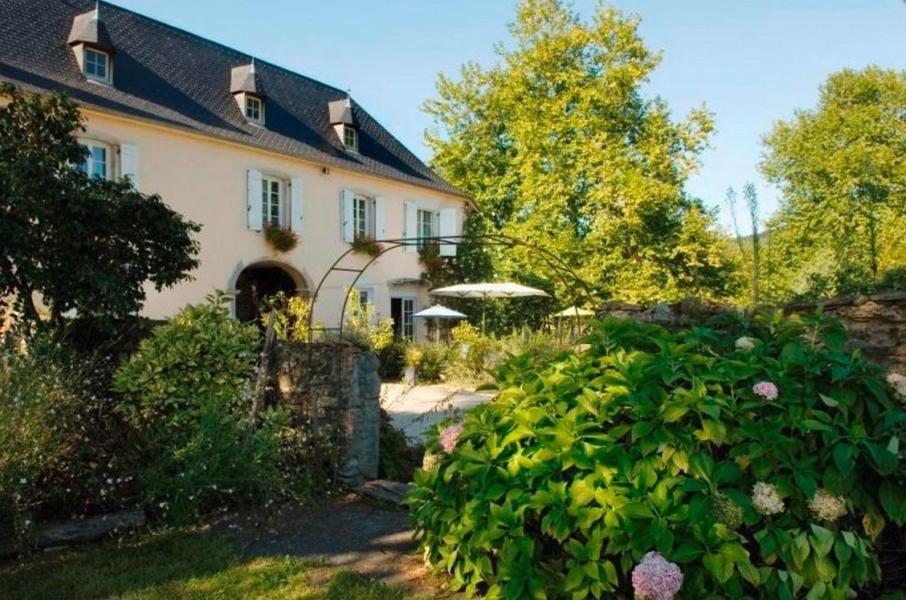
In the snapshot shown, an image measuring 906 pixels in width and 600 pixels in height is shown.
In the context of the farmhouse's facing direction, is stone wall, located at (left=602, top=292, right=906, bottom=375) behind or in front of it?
in front

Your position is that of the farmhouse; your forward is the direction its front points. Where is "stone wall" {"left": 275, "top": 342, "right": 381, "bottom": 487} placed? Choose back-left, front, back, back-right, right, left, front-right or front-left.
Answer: front-right

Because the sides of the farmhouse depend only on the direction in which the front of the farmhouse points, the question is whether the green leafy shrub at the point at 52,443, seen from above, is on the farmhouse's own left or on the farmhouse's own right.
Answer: on the farmhouse's own right

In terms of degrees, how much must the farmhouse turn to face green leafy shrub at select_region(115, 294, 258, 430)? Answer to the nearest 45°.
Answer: approximately 45° to its right

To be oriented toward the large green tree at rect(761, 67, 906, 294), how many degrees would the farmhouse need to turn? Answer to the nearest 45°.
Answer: approximately 45° to its left

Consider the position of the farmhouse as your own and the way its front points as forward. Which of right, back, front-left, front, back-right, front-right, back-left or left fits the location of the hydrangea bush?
front-right

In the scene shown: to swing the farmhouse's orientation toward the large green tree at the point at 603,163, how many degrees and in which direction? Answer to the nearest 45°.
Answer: approximately 45° to its left

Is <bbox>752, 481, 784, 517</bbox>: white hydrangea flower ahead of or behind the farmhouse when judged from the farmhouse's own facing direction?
ahead

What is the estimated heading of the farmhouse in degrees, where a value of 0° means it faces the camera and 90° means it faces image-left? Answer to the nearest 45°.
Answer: approximately 315°
